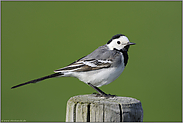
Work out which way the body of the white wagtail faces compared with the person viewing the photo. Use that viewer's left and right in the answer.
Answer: facing to the right of the viewer
